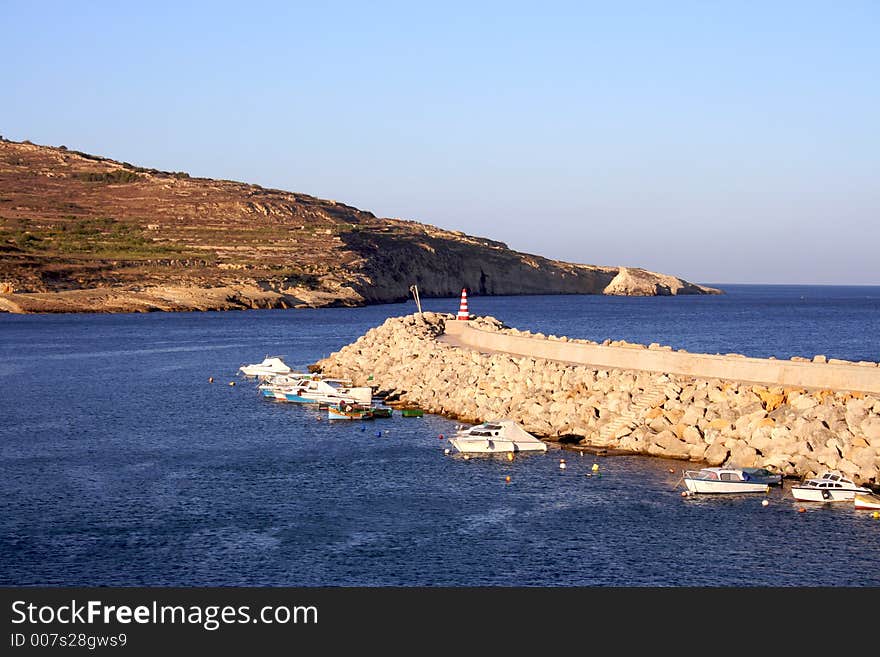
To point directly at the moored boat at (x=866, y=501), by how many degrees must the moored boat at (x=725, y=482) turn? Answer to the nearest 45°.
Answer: approximately 180°

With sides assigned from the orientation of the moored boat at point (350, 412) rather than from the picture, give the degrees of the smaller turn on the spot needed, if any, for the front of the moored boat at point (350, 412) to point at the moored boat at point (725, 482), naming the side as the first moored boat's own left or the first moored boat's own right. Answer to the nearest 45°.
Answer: approximately 135° to the first moored boat's own left

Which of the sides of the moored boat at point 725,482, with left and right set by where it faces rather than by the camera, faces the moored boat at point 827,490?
back

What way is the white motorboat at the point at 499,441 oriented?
to the viewer's left

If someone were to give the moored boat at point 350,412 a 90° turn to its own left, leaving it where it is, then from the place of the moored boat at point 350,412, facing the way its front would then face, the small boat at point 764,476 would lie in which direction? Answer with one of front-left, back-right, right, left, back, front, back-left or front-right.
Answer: front-left

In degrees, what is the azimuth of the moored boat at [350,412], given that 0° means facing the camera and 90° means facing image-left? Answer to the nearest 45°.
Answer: approximately 90°

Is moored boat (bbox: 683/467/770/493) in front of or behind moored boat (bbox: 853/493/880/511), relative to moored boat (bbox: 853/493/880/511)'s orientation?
in front

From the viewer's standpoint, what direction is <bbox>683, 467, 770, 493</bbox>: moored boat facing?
to the viewer's left

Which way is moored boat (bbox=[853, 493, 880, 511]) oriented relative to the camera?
to the viewer's left
